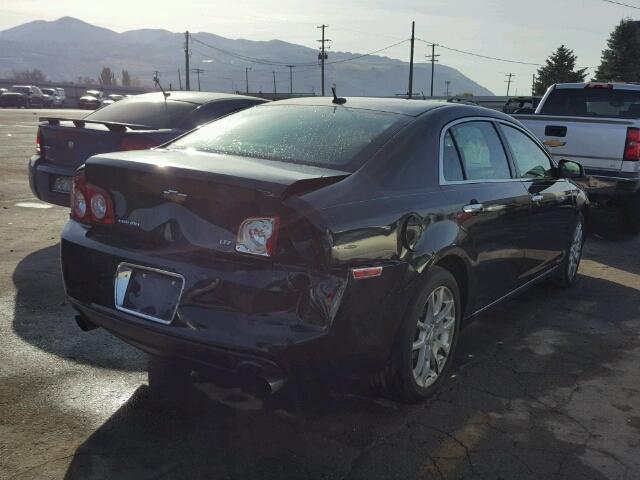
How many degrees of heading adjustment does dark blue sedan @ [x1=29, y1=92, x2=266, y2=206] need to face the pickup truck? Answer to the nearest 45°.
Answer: approximately 45° to its right

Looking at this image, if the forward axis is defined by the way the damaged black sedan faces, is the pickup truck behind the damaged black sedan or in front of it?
in front

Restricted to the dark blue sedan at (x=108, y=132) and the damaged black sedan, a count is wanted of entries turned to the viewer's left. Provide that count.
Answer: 0

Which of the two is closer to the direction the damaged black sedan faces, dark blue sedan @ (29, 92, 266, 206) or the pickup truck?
the pickup truck

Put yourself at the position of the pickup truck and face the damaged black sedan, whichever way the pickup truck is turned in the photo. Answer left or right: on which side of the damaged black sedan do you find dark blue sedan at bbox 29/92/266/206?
right

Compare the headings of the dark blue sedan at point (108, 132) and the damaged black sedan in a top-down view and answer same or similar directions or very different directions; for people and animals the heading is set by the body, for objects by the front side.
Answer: same or similar directions

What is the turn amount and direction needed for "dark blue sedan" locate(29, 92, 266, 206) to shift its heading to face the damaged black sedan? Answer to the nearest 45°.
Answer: approximately 135° to its right

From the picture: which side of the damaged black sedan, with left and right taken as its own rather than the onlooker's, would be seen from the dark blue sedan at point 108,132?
left

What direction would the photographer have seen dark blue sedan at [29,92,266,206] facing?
facing away from the viewer and to the right of the viewer

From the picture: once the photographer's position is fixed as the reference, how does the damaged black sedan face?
facing away from the viewer and to the right of the viewer

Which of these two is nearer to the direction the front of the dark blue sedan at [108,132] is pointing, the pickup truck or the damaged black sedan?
the pickup truck
